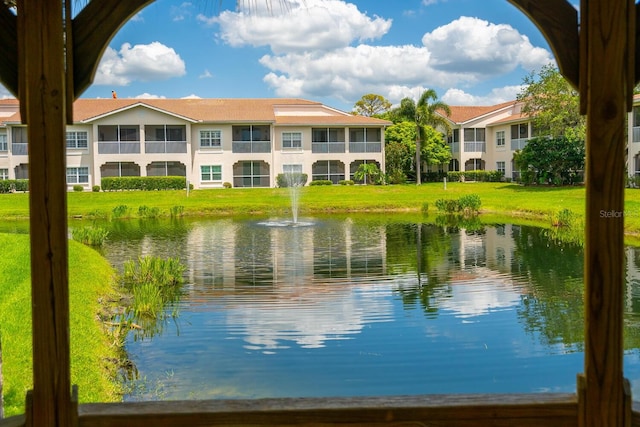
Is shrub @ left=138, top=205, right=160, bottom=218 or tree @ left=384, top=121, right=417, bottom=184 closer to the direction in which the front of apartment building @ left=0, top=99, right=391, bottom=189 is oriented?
the shrub

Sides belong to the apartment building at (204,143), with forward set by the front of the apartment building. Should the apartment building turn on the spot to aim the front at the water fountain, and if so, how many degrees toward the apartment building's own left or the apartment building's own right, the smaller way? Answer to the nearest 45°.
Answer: approximately 45° to the apartment building's own left

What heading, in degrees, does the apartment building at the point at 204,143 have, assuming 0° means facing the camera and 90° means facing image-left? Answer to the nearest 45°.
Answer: approximately 0°

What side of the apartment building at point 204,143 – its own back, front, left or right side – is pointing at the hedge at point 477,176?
left

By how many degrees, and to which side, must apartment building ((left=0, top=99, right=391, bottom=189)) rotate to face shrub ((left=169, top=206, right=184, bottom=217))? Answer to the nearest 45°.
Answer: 0° — it already faces it

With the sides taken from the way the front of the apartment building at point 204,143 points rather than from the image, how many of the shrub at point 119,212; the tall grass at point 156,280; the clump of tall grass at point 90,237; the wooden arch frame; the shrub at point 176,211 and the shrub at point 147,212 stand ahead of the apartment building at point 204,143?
6

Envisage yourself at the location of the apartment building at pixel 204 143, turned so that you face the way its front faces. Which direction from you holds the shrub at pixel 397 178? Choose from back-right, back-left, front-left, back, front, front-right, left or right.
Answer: left

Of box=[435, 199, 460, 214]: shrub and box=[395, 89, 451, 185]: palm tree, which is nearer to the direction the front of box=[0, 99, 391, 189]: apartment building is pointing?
the shrub

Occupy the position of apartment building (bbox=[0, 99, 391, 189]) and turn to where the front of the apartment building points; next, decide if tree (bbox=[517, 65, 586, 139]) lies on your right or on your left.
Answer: on your left

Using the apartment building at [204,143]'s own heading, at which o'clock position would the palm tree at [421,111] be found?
The palm tree is roughly at 9 o'clock from the apartment building.

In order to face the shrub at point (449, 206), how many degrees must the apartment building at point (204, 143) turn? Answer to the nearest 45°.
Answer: approximately 45° to its left

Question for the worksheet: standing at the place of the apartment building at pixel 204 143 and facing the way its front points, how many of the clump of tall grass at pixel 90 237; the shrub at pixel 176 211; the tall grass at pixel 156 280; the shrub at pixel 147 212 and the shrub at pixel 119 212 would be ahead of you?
5

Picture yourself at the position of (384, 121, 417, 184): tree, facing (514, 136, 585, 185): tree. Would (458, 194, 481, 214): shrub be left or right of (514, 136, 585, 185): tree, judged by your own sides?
right

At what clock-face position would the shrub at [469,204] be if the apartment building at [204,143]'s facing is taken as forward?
The shrub is roughly at 11 o'clock from the apartment building.

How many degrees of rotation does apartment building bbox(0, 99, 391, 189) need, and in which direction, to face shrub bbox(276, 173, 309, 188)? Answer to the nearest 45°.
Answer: approximately 90° to its left

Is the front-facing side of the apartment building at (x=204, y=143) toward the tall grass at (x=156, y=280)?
yes

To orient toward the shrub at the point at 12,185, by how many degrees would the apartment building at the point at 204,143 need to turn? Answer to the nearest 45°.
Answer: approximately 90° to its right
